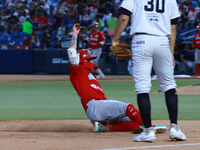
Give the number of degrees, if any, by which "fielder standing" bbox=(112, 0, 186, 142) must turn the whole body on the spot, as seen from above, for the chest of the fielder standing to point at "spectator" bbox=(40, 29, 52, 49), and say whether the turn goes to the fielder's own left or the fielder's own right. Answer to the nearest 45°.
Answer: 0° — they already face them

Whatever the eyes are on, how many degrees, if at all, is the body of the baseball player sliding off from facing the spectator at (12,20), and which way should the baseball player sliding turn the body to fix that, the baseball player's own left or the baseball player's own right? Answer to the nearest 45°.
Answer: approximately 90° to the baseball player's own left

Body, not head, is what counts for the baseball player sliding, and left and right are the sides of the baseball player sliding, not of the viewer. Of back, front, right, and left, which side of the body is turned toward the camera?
right

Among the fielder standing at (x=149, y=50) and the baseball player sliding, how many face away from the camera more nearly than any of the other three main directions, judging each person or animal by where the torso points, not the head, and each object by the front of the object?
1

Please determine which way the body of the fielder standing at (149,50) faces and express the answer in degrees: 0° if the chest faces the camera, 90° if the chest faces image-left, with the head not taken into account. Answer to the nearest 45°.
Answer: approximately 180°

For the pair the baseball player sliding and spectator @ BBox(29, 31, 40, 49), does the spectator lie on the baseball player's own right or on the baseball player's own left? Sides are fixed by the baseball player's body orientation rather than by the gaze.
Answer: on the baseball player's own left

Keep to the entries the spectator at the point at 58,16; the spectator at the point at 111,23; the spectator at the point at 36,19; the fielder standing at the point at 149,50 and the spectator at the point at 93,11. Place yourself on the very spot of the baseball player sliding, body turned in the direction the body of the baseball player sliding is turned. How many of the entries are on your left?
4

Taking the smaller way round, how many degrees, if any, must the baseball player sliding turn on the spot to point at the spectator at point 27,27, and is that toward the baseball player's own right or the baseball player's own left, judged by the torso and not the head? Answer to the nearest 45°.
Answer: approximately 90° to the baseball player's own left

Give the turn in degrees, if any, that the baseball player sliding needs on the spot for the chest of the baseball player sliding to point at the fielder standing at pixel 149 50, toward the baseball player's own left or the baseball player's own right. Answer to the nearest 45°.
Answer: approximately 45° to the baseball player's own right

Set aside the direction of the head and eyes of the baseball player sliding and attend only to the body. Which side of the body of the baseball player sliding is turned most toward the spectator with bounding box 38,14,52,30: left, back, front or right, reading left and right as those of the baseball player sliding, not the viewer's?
left

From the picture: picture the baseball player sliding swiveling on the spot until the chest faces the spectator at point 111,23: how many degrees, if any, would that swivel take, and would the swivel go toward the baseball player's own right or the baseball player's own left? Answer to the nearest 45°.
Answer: approximately 90° to the baseball player's own left

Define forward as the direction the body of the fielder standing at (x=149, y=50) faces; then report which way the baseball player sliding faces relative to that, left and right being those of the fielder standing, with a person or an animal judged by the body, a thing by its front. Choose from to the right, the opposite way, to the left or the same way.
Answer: to the right
